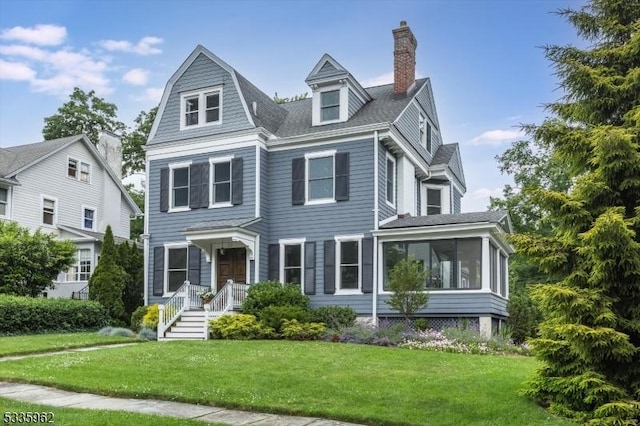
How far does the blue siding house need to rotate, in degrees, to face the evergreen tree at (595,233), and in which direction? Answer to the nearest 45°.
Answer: approximately 45° to its left

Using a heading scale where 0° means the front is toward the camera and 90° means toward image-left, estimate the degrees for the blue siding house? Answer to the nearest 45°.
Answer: approximately 45°

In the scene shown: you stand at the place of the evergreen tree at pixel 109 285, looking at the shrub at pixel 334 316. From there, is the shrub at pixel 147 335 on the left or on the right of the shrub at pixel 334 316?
right

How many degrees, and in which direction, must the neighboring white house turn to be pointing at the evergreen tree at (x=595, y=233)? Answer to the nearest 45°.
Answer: approximately 45° to its left

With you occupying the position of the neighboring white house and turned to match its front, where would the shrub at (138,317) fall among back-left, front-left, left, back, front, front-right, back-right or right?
front-left

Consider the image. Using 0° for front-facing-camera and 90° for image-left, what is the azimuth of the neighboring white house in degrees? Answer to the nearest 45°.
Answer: approximately 45°

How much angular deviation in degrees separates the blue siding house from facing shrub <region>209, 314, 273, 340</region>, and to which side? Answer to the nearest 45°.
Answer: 0° — it already faces it

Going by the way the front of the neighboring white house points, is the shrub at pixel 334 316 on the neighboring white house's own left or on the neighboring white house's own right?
on the neighboring white house's own left

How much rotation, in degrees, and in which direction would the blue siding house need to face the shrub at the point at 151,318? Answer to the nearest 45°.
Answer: approximately 45° to its right

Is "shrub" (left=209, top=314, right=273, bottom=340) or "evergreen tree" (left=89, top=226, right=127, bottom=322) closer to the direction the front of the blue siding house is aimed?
the shrub
